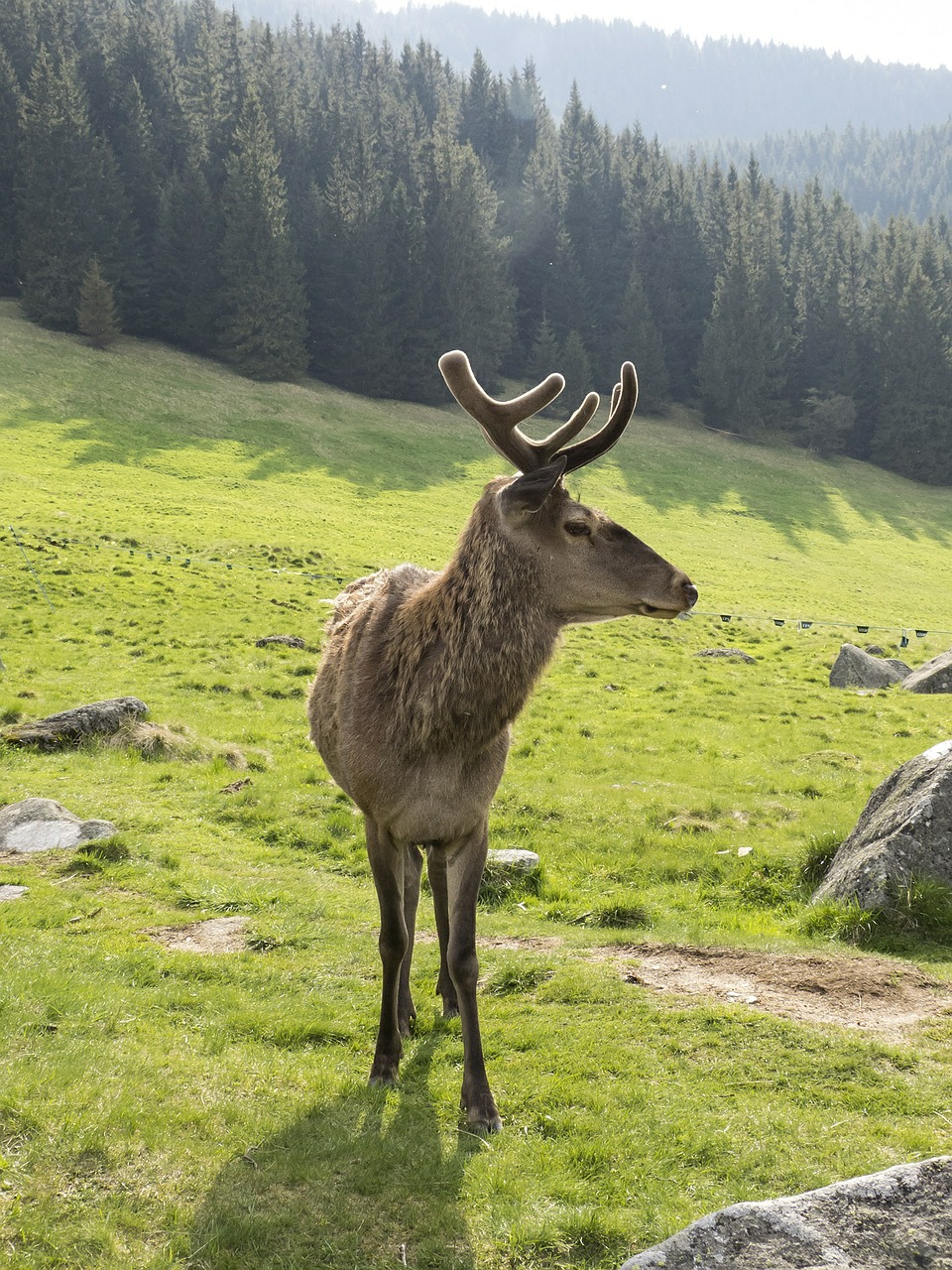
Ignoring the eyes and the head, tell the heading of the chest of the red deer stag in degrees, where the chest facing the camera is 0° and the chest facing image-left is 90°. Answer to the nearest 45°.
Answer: approximately 0°

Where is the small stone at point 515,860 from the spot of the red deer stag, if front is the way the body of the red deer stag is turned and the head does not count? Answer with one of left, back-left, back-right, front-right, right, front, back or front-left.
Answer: back

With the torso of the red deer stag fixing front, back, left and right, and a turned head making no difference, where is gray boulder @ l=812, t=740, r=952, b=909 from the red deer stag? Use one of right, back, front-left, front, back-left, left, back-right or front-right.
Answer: back-left

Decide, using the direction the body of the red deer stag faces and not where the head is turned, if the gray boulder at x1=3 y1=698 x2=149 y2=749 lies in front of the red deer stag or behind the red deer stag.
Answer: behind
